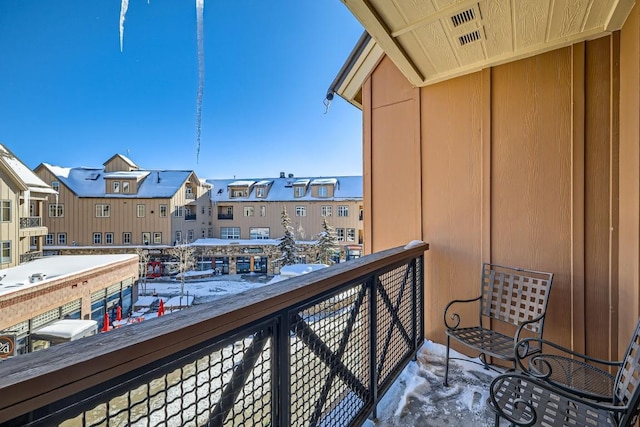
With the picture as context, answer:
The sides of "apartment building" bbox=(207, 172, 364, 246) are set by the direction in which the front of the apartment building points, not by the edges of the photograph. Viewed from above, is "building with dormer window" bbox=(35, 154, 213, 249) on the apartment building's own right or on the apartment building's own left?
on the apartment building's own right

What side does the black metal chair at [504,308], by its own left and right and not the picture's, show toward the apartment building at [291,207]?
right

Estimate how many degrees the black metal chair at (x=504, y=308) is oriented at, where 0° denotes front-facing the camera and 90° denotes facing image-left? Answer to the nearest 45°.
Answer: approximately 45°

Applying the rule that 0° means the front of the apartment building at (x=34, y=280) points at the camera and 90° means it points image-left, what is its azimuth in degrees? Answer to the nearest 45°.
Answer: approximately 315°

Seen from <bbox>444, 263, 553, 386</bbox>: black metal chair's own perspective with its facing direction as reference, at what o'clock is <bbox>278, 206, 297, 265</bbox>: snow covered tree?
The snow covered tree is roughly at 3 o'clock from the black metal chair.

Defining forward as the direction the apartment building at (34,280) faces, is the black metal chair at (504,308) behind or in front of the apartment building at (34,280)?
in front

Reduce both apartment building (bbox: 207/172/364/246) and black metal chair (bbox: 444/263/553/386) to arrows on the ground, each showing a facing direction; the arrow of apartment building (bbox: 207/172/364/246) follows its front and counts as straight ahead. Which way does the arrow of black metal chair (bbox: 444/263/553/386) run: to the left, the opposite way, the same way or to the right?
to the right

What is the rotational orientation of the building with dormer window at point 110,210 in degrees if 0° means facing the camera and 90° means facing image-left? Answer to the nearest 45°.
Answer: approximately 0°

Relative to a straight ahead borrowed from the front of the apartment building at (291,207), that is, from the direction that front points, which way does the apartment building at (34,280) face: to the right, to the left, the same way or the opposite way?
to the left

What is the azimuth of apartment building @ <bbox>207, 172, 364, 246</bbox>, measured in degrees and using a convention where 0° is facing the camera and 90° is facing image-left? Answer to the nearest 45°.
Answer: approximately 0°

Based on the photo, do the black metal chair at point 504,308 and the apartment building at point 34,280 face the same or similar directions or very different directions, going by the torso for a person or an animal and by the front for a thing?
very different directions

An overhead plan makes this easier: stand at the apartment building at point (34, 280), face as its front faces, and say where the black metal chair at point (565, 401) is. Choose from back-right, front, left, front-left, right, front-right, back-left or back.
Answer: front-right

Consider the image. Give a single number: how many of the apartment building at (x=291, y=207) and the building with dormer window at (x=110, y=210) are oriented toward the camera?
2

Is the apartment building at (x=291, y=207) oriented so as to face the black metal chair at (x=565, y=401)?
yes
